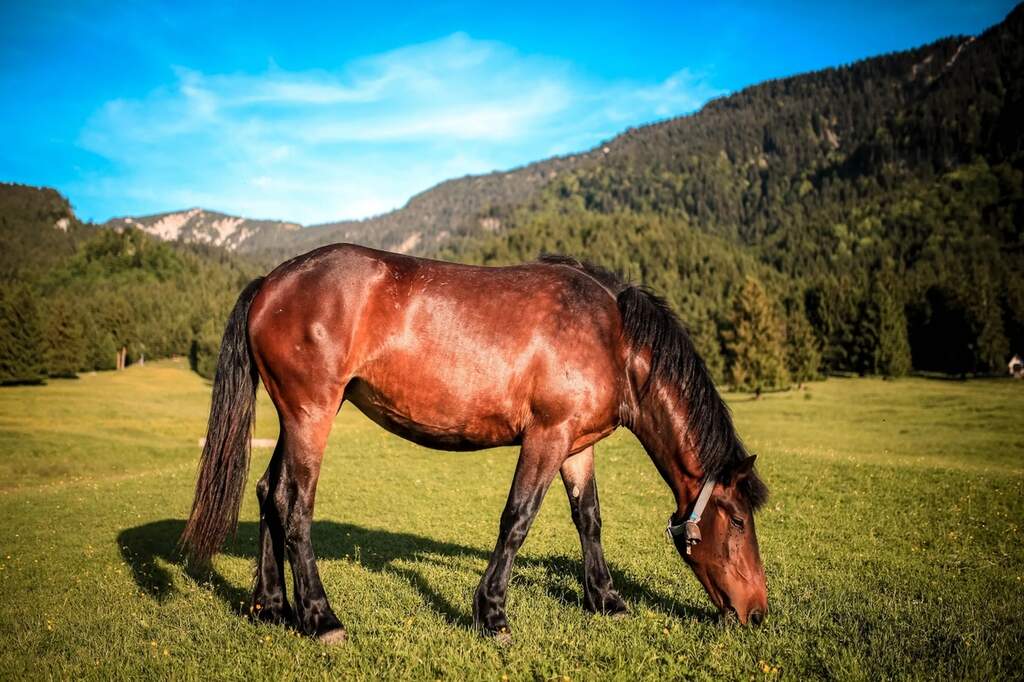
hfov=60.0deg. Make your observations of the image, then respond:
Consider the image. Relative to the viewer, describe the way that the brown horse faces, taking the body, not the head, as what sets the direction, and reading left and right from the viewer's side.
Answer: facing to the right of the viewer
